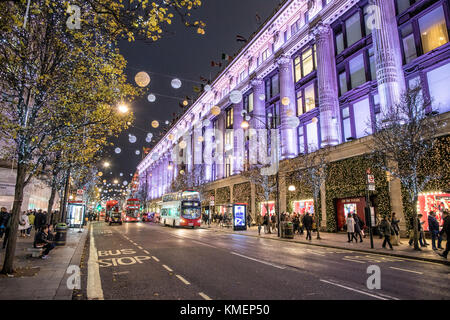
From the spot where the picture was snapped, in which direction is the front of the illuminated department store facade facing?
facing the viewer and to the left of the viewer

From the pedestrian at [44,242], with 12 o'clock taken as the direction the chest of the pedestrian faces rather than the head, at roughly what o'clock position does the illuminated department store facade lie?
The illuminated department store facade is roughly at 12 o'clock from the pedestrian.

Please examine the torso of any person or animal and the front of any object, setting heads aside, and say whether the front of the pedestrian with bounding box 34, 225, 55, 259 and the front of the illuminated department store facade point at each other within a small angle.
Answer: yes

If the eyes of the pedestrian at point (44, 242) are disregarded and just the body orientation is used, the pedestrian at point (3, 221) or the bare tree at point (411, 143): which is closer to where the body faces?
the bare tree

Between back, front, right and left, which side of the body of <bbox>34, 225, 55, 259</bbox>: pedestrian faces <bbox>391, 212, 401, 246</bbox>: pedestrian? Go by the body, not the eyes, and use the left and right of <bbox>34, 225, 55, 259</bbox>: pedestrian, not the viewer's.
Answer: front

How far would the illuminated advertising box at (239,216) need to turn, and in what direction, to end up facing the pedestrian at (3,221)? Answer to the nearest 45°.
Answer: approximately 45° to its right

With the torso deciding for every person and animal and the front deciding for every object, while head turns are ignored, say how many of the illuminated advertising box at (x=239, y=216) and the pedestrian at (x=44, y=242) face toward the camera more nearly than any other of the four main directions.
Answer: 1

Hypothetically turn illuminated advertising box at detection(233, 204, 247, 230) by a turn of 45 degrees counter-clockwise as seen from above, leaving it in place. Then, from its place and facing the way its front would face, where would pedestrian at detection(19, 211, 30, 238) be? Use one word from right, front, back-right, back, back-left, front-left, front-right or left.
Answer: right

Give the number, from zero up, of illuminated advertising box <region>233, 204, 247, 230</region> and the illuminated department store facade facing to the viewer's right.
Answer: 0

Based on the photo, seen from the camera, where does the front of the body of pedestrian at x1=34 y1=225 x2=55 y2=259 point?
to the viewer's right

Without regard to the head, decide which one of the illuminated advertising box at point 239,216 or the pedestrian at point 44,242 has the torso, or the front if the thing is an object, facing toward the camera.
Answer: the illuminated advertising box

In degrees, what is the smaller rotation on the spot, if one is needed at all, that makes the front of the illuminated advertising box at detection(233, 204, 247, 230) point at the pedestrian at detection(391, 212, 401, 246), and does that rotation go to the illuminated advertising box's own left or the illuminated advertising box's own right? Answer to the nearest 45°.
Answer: approximately 45° to the illuminated advertising box's own left

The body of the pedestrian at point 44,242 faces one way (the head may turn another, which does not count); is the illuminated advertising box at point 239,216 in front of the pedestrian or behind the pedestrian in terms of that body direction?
in front

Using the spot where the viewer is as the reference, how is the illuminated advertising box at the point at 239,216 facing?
facing the viewer

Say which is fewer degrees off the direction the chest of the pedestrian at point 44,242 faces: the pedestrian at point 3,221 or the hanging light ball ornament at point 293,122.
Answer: the hanging light ball ornament
